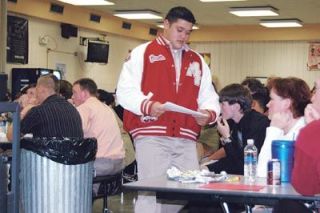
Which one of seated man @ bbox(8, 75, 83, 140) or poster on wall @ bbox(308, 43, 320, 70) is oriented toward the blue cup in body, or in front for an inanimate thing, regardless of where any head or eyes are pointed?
the poster on wall

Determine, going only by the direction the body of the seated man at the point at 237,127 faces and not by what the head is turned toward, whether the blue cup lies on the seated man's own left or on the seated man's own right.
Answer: on the seated man's own left

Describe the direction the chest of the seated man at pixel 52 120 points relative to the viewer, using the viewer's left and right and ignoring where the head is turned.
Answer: facing away from the viewer and to the left of the viewer

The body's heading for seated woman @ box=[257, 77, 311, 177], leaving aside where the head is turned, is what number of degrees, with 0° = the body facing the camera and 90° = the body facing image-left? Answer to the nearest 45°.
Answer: approximately 90°

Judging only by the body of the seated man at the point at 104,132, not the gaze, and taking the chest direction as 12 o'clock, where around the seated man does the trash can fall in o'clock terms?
The trash can is roughly at 8 o'clock from the seated man.

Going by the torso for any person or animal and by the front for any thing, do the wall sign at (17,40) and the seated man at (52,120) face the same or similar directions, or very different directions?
very different directions

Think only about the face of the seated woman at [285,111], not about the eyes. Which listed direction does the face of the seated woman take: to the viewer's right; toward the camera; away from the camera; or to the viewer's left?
to the viewer's left

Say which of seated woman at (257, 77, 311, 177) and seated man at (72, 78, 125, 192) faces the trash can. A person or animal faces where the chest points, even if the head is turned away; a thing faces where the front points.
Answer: the seated woman

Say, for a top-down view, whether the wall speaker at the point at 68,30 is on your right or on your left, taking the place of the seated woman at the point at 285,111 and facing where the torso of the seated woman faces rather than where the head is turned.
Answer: on your right

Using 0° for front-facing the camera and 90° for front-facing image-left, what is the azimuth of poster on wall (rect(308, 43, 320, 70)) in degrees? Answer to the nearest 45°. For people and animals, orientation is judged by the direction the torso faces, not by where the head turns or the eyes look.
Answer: approximately 0°

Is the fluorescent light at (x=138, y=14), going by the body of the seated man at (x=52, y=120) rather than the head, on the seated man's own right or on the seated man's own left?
on the seated man's own right

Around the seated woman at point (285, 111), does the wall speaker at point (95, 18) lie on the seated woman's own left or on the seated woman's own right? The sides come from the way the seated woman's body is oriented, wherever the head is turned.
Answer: on the seated woman's own right

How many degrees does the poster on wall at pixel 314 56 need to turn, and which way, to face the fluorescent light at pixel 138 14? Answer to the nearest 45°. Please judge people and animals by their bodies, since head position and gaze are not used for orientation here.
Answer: approximately 45° to its right

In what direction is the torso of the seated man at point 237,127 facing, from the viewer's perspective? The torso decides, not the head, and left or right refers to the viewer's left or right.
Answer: facing to the left of the viewer

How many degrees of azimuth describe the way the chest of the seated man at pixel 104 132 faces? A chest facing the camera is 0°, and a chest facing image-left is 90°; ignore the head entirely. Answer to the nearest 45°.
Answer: approximately 135°

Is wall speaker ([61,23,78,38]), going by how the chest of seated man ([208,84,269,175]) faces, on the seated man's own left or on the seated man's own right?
on the seated man's own right
